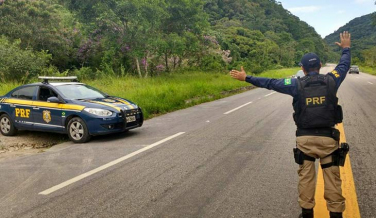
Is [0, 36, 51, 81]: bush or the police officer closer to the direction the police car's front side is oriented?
the police officer

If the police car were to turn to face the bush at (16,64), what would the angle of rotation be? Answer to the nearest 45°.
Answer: approximately 135° to its left

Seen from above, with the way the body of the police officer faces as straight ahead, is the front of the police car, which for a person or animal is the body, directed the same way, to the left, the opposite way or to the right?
to the right

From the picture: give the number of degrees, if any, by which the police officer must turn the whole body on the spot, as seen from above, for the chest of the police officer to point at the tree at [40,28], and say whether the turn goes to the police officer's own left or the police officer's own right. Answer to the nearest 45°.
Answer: approximately 45° to the police officer's own left

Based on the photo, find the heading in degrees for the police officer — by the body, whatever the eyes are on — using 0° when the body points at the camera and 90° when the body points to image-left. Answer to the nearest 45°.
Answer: approximately 180°

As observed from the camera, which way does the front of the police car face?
facing the viewer and to the right of the viewer

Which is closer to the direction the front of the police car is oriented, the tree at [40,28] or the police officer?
the police officer

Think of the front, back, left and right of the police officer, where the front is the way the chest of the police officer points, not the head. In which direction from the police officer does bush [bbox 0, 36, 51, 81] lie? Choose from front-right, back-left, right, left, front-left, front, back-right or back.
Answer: front-left

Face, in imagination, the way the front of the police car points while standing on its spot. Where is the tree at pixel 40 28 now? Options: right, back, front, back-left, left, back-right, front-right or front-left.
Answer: back-left

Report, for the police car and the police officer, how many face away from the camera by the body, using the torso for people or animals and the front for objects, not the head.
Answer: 1

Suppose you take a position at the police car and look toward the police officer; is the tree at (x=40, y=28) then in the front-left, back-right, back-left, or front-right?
back-left

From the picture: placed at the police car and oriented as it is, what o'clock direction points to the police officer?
The police officer is roughly at 1 o'clock from the police car.
